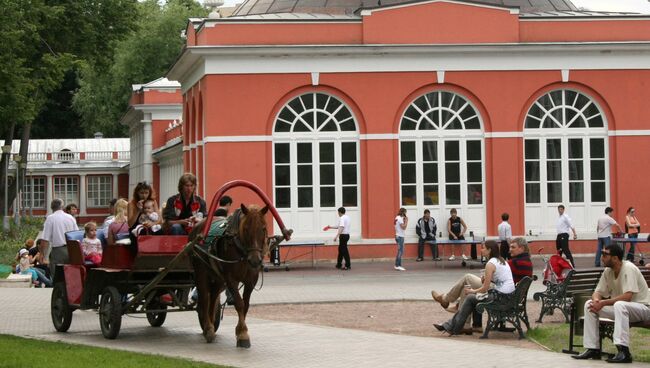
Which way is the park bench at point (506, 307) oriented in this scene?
to the viewer's left

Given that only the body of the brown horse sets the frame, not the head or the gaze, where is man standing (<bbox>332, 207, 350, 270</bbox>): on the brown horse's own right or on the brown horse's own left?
on the brown horse's own left

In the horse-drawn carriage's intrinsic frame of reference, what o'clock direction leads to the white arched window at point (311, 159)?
The white arched window is roughly at 8 o'clock from the horse-drawn carriage.

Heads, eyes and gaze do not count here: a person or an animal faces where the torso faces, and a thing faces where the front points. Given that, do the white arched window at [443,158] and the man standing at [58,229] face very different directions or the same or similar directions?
very different directions

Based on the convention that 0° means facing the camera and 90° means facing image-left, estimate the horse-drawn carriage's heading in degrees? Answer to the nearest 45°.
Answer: approximately 315°

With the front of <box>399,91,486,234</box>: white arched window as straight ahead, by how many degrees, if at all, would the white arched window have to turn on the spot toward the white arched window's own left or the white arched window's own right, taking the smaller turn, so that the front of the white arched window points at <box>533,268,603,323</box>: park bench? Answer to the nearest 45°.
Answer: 0° — it already faces it

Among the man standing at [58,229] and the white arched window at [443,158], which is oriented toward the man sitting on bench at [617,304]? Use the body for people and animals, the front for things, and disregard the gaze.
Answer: the white arched window

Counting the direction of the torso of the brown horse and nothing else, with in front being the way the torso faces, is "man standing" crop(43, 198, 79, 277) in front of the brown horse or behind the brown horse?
behind

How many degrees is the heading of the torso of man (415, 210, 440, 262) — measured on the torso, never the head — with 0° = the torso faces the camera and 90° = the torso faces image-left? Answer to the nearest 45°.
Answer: approximately 0°
